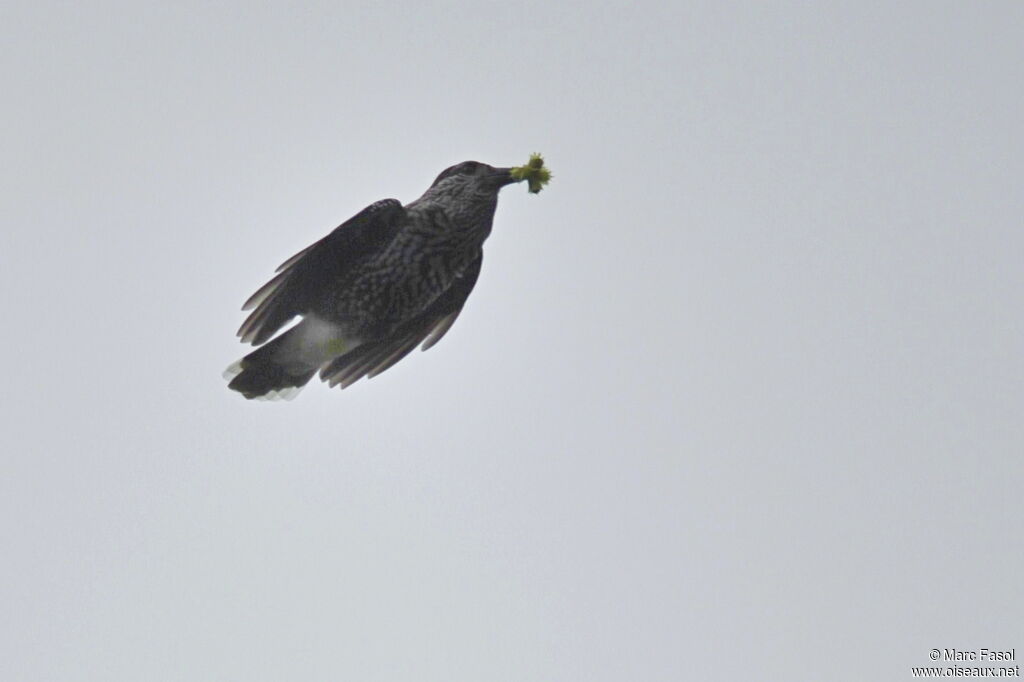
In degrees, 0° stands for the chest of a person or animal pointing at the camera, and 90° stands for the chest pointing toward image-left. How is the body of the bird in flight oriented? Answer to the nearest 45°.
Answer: approximately 270°
